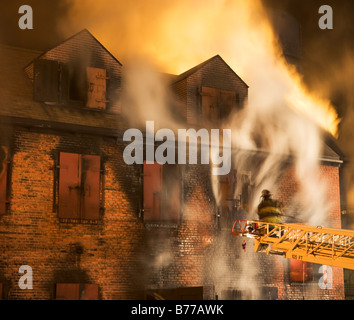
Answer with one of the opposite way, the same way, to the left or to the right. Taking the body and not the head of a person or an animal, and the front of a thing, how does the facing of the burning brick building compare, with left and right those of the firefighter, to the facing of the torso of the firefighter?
the opposite way

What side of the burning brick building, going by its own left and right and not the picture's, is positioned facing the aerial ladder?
front

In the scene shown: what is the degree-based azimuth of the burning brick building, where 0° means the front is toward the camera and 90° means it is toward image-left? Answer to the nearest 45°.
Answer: approximately 315°

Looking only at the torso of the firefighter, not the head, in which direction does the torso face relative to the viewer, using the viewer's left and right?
facing away from the viewer and to the left of the viewer
